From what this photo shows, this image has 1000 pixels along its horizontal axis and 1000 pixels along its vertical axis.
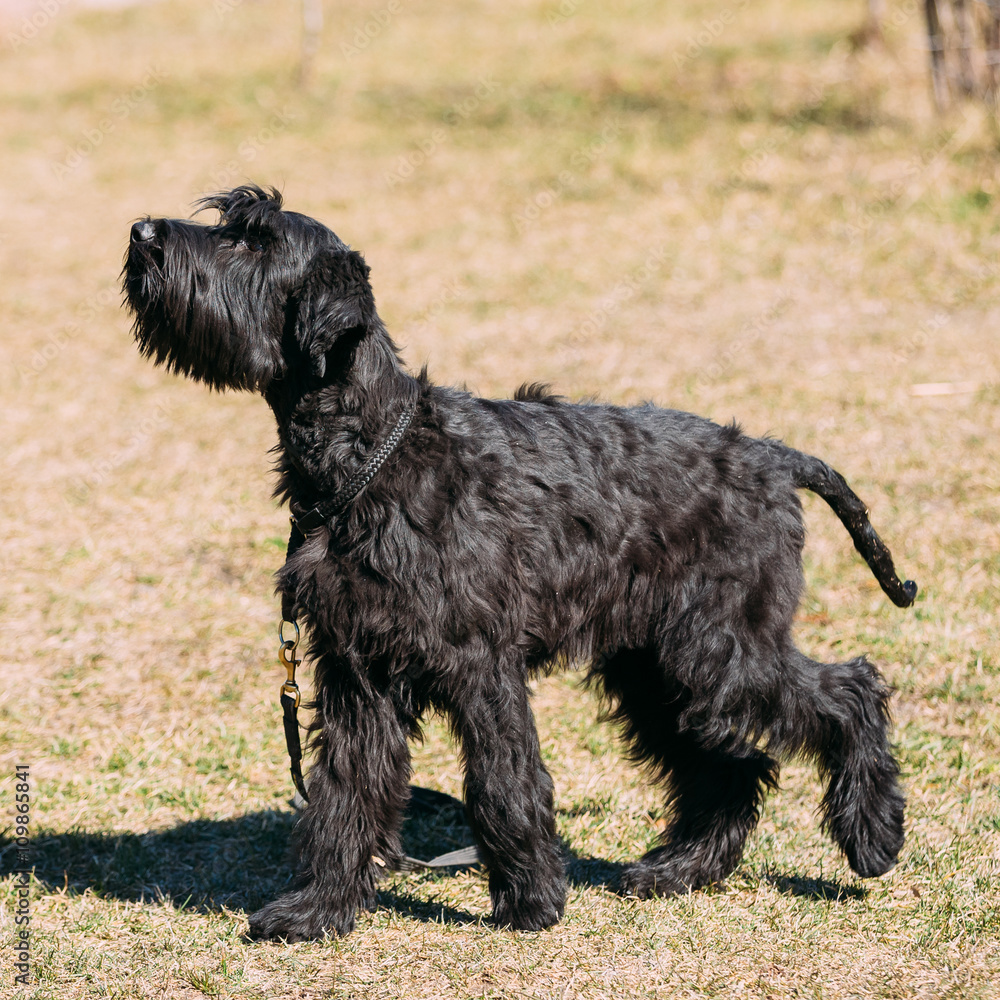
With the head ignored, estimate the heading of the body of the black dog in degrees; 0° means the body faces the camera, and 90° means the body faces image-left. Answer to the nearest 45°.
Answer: approximately 90°
